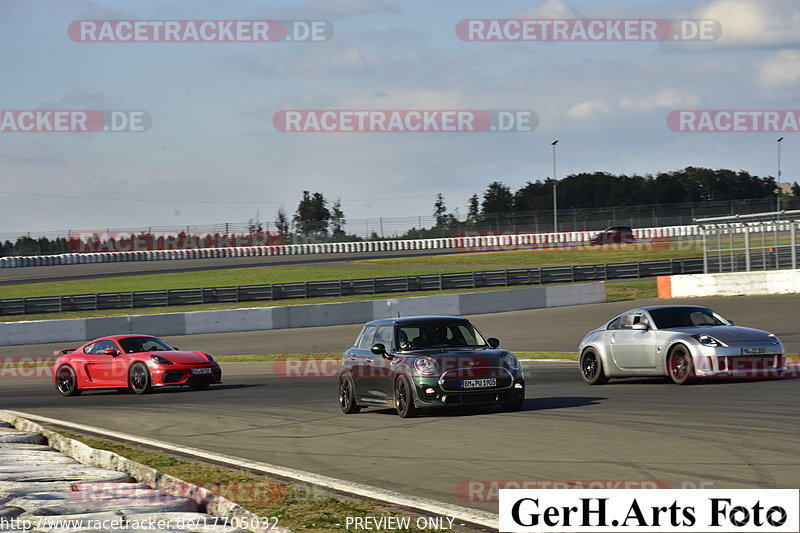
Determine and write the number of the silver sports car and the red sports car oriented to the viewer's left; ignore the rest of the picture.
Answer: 0

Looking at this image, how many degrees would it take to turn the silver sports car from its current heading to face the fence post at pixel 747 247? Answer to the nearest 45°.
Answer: approximately 135° to its left

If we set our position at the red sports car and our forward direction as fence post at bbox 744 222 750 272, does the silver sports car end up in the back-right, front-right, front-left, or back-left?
front-right

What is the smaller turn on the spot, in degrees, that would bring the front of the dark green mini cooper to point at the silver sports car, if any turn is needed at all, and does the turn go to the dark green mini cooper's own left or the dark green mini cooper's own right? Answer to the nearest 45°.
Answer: approximately 90° to the dark green mini cooper's own left

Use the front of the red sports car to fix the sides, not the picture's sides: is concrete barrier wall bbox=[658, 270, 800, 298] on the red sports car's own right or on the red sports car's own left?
on the red sports car's own left

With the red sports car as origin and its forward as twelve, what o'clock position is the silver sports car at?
The silver sports car is roughly at 12 o'clock from the red sports car.

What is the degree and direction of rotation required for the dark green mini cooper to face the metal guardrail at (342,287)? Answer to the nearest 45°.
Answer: approximately 135° to its left

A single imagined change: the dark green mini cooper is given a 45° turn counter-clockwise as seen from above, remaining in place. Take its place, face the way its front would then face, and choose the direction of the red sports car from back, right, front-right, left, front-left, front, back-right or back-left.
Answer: back-left

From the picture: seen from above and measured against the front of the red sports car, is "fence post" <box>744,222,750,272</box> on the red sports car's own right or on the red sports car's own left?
on the red sports car's own left

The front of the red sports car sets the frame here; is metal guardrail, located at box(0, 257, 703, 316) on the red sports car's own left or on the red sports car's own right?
on the red sports car's own left

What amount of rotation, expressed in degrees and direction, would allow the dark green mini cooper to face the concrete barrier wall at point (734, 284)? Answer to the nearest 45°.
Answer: approximately 90° to its left

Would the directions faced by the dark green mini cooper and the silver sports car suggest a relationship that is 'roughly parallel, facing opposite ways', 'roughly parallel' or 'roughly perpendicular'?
roughly parallel

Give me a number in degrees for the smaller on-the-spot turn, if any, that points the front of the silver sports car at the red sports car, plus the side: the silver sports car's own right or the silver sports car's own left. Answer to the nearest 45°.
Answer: approximately 135° to the silver sports car's own right

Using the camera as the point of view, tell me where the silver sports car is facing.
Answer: facing the viewer and to the right of the viewer

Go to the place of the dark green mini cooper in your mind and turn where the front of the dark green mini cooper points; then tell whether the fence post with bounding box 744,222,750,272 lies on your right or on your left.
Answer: on your left
